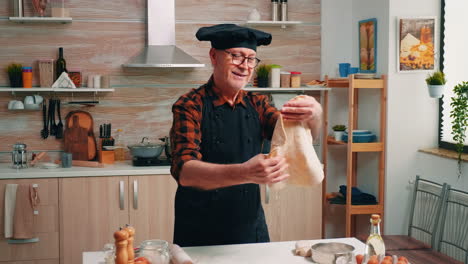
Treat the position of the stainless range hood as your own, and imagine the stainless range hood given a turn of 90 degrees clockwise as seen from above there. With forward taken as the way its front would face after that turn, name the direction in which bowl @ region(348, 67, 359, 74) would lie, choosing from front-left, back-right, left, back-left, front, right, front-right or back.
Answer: back

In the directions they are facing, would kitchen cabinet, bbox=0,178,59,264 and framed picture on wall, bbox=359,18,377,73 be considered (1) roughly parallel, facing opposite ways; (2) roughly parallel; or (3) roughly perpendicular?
roughly perpendicular

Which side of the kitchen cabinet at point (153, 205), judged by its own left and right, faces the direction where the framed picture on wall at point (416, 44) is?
left

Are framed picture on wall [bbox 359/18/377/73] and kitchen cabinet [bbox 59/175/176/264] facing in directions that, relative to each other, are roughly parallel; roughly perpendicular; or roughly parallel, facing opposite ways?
roughly perpendicular

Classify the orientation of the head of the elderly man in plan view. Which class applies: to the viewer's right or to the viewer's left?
to the viewer's right

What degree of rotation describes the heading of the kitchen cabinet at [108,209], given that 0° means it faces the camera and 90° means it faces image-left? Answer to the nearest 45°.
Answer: approximately 0°

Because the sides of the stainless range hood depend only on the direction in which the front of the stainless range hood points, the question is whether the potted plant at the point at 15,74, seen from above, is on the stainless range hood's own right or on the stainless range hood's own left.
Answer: on the stainless range hood's own right

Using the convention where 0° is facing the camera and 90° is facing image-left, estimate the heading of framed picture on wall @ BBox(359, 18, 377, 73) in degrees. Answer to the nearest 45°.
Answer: approximately 45°

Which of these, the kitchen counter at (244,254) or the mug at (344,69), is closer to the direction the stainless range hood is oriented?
the kitchen counter
